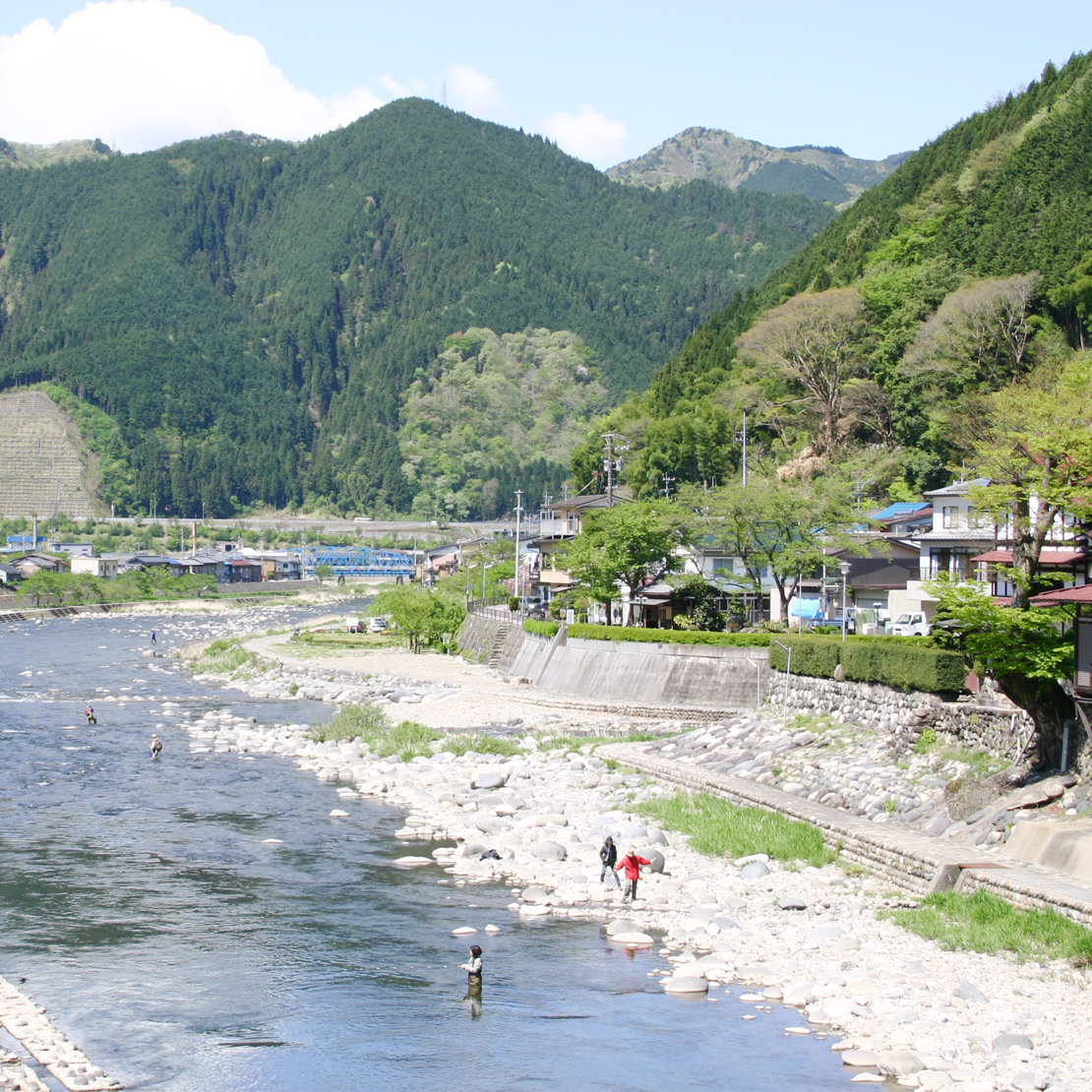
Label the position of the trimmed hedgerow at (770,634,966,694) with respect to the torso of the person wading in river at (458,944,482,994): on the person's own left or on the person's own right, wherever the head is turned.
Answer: on the person's own right

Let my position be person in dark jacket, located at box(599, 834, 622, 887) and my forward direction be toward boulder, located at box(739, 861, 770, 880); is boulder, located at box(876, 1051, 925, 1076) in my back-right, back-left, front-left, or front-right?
front-right

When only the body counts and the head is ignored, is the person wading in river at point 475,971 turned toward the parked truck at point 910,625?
no

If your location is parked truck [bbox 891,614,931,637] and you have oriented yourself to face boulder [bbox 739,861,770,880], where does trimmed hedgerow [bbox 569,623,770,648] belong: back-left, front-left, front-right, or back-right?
front-right

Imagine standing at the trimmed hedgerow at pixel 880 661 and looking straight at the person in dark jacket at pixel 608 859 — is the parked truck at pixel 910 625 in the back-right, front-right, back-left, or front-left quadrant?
back-right

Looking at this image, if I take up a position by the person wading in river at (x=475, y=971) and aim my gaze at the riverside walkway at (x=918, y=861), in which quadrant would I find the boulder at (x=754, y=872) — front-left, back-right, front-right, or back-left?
front-left

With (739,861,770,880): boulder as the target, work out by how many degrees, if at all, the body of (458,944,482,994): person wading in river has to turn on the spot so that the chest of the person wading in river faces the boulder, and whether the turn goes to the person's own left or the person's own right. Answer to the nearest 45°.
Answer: approximately 135° to the person's own right

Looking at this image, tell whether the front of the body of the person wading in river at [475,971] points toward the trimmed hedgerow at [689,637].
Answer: no

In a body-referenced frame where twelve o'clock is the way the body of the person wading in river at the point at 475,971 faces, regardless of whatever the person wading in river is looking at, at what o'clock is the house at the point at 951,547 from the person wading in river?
The house is roughly at 4 o'clock from the person wading in river.

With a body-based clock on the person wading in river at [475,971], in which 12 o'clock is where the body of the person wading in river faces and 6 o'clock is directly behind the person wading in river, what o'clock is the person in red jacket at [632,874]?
The person in red jacket is roughly at 4 o'clock from the person wading in river.

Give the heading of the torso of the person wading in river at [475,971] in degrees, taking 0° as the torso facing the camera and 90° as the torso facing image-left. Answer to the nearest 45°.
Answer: approximately 90°

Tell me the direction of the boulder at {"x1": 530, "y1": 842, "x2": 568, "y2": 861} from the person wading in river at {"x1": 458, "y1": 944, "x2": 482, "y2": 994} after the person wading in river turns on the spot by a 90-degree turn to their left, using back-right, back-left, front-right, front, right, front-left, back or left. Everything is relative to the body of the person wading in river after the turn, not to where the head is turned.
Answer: back

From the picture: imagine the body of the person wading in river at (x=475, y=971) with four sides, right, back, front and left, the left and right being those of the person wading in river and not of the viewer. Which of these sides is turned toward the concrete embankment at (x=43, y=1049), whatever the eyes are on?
front

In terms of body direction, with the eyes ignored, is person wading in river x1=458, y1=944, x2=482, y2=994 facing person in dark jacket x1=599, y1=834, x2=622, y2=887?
no

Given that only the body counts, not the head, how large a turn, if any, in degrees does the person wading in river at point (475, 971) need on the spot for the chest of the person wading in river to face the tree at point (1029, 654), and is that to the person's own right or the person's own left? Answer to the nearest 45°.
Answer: approximately 135° to the person's own right
